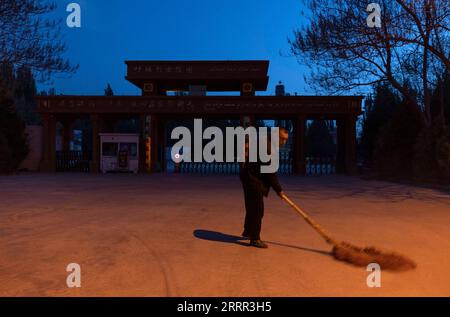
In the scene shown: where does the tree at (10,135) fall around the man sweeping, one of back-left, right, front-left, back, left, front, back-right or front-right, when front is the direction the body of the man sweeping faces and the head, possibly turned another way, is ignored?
back-left

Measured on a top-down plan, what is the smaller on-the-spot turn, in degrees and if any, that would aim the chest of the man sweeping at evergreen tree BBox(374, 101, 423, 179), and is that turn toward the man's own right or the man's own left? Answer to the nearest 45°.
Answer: approximately 45° to the man's own left

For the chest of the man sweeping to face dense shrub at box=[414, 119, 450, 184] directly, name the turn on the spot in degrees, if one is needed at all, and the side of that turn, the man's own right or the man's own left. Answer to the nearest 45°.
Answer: approximately 45° to the man's own left

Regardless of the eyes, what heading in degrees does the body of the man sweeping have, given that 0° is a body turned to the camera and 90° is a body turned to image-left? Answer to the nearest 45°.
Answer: approximately 270°

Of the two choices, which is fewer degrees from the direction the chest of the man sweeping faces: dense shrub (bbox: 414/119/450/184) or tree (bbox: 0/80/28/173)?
the dense shrub

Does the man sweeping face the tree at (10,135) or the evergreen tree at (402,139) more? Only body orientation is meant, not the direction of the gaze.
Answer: the evergreen tree

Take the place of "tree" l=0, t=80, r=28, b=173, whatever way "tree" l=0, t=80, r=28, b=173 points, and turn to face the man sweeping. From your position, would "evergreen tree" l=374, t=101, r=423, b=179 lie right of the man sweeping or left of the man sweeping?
left
